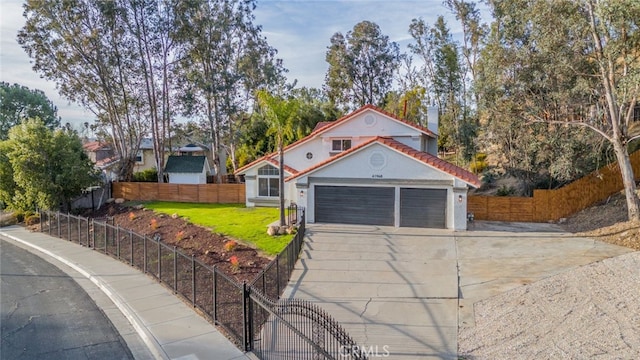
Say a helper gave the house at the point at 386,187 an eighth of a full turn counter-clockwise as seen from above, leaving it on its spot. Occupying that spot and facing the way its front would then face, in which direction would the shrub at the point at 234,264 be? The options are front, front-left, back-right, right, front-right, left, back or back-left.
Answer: right

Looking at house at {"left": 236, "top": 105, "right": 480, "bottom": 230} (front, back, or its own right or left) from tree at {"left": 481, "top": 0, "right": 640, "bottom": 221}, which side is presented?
left

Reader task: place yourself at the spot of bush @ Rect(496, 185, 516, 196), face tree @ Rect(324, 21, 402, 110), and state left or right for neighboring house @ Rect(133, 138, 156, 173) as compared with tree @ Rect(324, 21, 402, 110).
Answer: left

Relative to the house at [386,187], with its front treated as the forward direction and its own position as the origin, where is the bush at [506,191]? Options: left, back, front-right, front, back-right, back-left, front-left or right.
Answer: back-left

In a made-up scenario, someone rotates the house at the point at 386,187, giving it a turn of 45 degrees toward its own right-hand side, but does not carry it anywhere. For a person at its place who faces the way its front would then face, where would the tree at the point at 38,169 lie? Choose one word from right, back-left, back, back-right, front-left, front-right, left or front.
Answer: front-right

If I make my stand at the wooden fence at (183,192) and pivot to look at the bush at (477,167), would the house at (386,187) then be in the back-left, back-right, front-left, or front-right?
front-right

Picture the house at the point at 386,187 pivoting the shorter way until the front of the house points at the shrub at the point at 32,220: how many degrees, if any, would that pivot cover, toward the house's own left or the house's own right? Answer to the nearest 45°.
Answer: approximately 90° to the house's own right

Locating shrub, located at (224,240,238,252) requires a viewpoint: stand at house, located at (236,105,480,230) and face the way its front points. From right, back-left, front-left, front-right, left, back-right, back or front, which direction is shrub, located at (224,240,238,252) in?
front-right

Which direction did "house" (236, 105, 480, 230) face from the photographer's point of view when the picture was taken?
facing the viewer

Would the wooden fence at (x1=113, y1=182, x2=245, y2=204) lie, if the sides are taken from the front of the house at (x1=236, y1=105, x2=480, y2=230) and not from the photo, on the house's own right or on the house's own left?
on the house's own right

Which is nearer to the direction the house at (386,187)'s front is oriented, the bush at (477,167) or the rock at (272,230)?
the rock

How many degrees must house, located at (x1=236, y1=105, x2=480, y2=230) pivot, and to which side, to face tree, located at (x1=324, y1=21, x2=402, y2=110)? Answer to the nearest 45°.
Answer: approximately 180°

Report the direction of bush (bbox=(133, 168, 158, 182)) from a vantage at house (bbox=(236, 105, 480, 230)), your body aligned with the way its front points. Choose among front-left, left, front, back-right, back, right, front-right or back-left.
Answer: back-right
